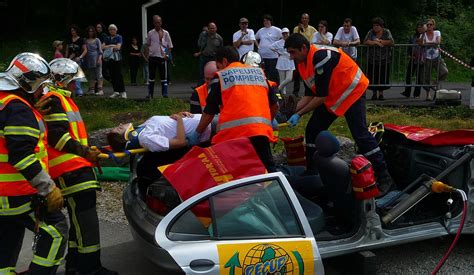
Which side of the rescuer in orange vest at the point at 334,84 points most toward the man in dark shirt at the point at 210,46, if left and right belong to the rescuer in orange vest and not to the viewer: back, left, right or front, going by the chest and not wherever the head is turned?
right

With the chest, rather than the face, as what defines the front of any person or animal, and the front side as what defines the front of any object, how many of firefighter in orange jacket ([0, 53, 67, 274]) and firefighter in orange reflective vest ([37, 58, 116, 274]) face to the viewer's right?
2

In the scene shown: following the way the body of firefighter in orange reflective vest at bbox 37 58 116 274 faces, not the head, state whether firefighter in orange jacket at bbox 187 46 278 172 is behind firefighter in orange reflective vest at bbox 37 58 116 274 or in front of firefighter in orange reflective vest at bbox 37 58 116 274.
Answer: in front

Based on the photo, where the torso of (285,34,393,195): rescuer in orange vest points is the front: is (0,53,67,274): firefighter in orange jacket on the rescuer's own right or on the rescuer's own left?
on the rescuer's own left

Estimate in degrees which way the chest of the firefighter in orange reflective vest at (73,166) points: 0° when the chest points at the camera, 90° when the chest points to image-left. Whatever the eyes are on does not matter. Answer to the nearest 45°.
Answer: approximately 270°

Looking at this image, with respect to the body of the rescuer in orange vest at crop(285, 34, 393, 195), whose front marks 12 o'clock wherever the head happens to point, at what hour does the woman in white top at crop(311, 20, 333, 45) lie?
The woman in white top is roughly at 3 o'clock from the rescuer in orange vest.

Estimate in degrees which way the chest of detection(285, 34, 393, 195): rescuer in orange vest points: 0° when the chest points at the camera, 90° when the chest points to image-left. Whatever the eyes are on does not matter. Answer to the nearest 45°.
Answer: approximately 90°

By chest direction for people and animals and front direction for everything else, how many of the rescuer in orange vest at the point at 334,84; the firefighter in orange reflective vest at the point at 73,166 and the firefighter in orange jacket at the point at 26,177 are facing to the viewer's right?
2

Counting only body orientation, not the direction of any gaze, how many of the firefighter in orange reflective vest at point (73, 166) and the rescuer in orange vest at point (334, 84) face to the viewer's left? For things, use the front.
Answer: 1

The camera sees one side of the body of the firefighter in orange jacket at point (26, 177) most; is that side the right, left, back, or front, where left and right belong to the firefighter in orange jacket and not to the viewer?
right

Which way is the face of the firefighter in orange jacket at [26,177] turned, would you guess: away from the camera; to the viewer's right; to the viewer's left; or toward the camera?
to the viewer's right
